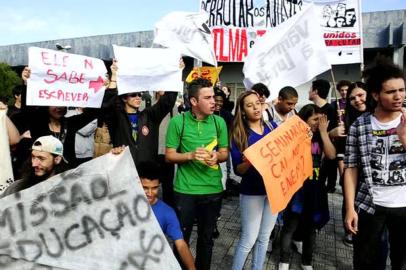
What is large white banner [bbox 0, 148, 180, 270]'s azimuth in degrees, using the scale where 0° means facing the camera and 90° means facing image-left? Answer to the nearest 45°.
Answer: approximately 0°

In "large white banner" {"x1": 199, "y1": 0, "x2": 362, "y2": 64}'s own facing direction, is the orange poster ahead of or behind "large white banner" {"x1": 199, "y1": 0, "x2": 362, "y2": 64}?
ahead

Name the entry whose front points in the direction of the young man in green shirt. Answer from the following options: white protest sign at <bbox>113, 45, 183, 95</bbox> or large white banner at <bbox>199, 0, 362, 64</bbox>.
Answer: the large white banner

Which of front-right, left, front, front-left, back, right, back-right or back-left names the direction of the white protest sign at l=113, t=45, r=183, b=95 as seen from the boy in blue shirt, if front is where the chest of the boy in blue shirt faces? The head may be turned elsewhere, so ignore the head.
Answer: back-right

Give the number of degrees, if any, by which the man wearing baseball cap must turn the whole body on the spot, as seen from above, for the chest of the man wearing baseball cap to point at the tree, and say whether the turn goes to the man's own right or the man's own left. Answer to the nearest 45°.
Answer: approximately 135° to the man's own right

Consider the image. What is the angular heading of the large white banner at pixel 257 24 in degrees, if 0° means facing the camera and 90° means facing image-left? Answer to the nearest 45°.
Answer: approximately 0°

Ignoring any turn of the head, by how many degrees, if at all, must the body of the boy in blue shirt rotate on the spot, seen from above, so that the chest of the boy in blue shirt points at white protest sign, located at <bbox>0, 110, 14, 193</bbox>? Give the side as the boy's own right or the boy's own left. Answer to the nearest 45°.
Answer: approximately 45° to the boy's own right

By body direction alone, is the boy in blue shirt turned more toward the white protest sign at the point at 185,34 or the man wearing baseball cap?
the man wearing baseball cap

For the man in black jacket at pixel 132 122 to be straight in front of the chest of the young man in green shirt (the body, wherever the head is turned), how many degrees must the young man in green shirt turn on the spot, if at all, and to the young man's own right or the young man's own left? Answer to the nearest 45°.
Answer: approximately 135° to the young man's own right

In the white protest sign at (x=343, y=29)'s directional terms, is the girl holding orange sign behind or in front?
in front
